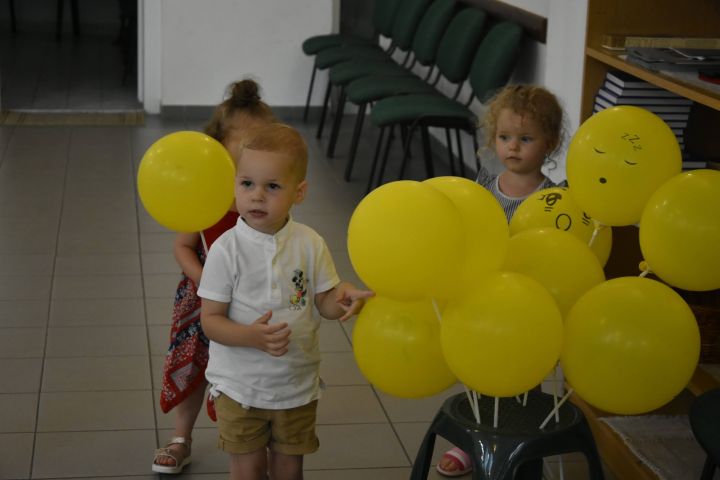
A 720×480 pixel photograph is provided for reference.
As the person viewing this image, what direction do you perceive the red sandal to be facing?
facing the viewer and to the left of the viewer

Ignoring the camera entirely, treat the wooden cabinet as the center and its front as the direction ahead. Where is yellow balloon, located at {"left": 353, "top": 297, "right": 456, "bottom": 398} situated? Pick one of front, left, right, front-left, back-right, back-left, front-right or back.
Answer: front-left

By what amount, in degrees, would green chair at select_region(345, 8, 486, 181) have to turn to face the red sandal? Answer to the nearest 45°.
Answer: approximately 45° to its left

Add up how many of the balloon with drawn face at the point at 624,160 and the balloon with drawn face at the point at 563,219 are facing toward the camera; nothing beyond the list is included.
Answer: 2

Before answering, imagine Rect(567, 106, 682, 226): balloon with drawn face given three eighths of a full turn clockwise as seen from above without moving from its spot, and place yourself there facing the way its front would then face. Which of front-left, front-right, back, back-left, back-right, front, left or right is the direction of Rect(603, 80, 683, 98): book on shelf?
front-right

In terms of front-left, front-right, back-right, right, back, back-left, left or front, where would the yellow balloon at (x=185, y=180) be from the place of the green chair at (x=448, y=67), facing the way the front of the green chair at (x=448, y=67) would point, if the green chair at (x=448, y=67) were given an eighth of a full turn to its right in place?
left

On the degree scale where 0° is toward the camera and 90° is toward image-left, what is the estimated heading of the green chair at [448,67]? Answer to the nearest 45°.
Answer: approximately 45°

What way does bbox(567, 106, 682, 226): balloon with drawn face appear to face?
toward the camera

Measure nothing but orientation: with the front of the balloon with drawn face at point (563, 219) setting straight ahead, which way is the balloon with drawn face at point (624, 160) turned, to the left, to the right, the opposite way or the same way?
the same way

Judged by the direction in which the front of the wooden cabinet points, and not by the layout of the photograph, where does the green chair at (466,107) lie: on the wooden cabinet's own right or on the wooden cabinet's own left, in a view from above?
on the wooden cabinet's own right

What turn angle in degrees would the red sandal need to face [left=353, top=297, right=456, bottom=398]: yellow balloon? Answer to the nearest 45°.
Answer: approximately 45° to its left

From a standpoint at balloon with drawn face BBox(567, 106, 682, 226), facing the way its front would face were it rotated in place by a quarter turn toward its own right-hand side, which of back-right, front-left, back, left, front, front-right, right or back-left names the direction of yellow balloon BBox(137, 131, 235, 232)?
front

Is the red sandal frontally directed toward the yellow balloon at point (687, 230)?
no

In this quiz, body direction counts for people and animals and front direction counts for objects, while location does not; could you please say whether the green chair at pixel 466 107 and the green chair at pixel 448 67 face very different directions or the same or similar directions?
same or similar directions

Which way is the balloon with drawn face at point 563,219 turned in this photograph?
toward the camera
